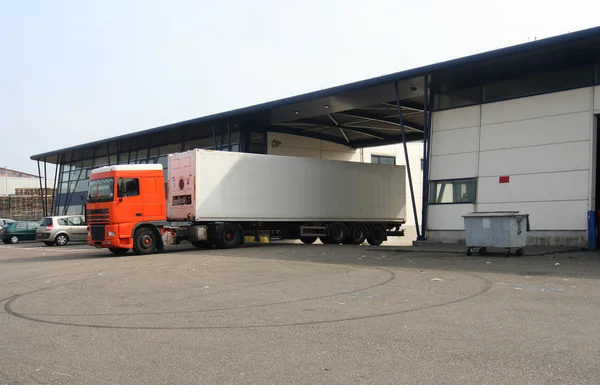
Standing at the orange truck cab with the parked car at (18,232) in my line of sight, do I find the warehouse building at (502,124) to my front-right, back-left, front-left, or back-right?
back-right

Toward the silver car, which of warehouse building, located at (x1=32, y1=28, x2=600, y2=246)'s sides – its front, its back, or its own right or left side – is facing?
right

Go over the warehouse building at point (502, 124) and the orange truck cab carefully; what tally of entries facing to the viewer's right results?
0

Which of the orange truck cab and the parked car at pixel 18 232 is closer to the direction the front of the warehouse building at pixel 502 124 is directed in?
the orange truck cab

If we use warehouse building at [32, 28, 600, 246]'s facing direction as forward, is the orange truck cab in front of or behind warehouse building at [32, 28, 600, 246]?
in front

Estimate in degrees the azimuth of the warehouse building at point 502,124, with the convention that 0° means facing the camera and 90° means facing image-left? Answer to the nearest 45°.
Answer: approximately 45°

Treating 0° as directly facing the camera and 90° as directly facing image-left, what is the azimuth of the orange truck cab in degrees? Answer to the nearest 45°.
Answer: approximately 45°
